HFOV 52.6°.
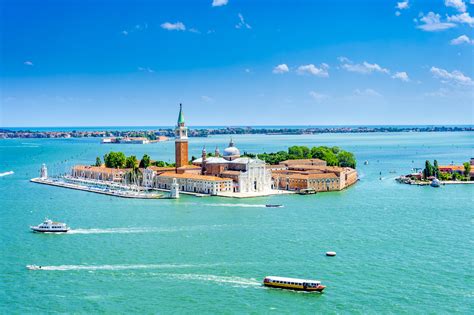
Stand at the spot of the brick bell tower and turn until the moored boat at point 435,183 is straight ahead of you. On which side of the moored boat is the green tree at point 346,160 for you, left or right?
left

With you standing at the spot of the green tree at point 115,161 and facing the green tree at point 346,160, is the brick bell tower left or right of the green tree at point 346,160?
right

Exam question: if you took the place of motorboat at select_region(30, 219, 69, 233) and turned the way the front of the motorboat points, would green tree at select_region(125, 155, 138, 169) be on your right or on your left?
on your right

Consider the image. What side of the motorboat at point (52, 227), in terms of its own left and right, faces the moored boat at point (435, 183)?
back

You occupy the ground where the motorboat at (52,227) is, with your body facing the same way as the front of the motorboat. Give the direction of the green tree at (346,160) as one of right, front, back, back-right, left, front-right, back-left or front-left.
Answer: back-right

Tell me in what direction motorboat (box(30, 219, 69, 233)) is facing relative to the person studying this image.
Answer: facing to the left of the viewer

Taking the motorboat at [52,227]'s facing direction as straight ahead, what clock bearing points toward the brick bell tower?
The brick bell tower is roughly at 4 o'clock from the motorboat.

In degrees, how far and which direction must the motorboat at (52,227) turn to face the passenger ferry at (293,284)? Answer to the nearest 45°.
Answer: approximately 135° to its left
